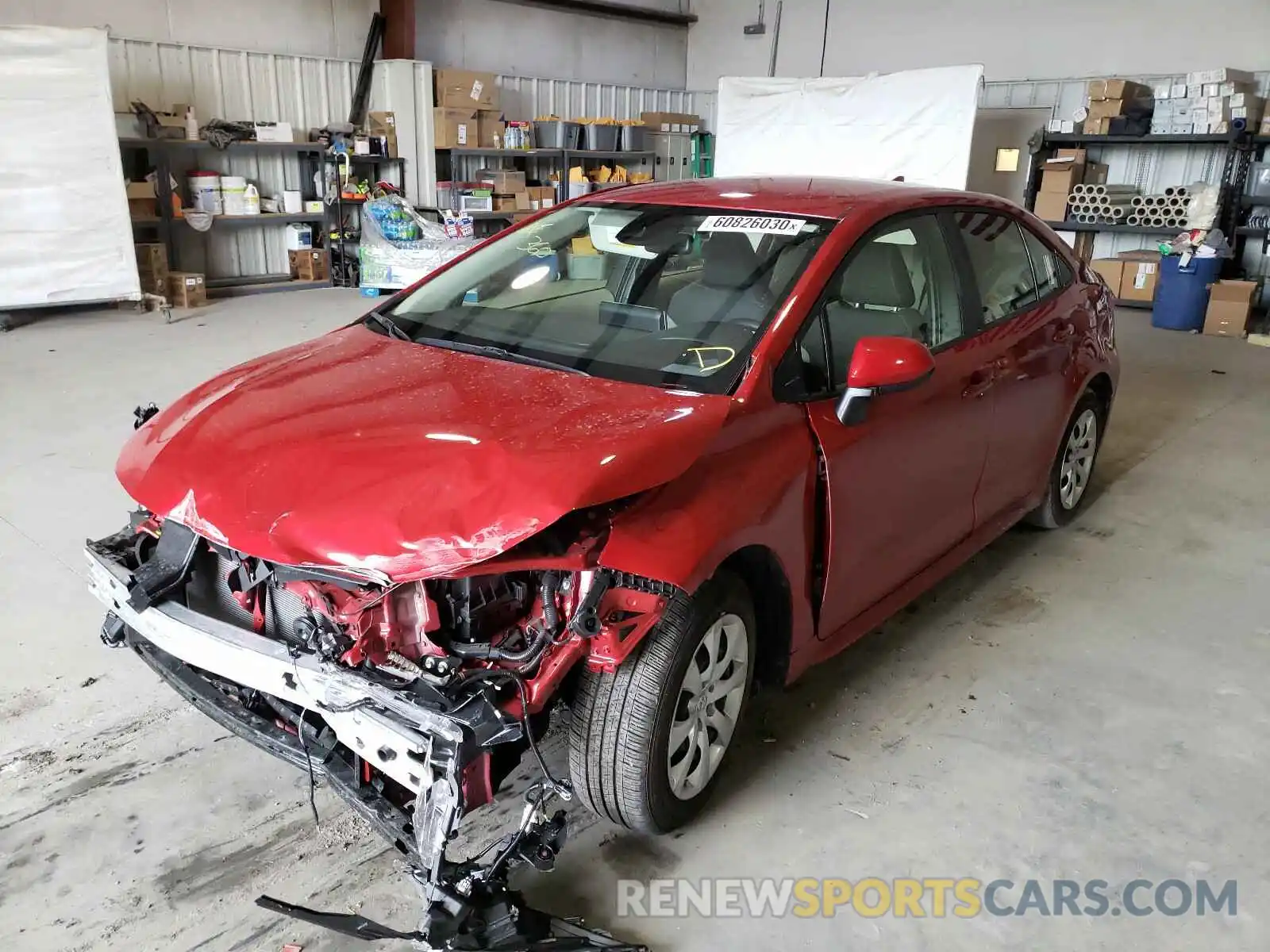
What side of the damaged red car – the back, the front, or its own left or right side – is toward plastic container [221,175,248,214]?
right

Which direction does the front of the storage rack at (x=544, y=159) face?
toward the camera

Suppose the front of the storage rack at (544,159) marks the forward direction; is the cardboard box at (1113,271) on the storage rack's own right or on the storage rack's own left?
on the storage rack's own left

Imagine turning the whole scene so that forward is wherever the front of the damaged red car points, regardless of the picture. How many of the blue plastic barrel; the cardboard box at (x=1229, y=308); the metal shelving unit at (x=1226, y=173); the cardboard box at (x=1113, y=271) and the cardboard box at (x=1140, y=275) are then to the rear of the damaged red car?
5

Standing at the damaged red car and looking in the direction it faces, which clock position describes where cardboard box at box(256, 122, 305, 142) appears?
The cardboard box is roughly at 4 o'clock from the damaged red car.

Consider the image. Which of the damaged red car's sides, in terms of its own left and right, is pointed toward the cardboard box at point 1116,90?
back

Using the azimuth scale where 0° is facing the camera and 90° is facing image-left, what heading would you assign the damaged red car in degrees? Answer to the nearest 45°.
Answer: approximately 45°

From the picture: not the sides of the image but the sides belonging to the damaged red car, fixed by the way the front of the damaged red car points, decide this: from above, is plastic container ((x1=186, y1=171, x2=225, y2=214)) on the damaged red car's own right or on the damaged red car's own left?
on the damaged red car's own right

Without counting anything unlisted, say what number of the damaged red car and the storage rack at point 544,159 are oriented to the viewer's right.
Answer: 0

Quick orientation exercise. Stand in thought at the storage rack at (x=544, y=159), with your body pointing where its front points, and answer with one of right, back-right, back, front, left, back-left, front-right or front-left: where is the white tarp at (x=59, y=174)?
front-right

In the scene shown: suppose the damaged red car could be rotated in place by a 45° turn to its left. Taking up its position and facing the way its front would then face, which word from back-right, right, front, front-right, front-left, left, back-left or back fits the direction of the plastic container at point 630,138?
back

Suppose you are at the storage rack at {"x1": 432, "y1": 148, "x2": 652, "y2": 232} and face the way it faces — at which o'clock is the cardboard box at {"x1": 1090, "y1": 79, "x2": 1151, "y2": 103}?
The cardboard box is roughly at 10 o'clock from the storage rack.
